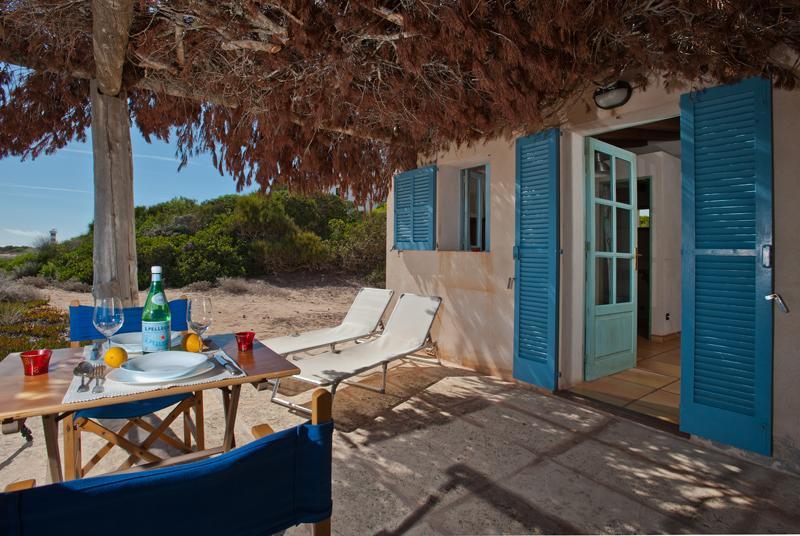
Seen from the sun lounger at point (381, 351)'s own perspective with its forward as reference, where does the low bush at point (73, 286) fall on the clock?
The low bush is roughly at 3 o'clock from the sun lounger.

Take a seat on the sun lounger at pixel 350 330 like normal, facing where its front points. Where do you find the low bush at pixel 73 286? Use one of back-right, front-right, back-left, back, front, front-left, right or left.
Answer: right

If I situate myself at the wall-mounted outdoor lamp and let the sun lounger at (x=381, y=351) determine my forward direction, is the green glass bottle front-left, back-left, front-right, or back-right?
front-left

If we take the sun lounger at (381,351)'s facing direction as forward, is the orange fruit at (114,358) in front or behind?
in front

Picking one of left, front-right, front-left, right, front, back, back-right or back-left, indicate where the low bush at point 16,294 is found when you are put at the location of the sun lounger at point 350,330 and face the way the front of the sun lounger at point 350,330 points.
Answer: right

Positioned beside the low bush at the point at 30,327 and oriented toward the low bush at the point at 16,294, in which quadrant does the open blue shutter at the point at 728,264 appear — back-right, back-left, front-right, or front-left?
back-right

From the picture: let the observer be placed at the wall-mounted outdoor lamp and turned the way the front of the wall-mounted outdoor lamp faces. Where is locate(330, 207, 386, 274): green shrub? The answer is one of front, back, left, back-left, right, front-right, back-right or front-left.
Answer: right

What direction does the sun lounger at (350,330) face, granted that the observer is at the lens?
facing the viewer and to the left of the viewer

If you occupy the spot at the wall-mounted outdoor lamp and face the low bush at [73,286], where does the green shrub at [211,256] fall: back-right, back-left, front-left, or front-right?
front-right

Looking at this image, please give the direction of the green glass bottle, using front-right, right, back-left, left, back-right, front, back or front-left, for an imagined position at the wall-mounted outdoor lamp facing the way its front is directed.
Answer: front

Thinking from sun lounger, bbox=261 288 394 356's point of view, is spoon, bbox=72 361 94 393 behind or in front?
in front

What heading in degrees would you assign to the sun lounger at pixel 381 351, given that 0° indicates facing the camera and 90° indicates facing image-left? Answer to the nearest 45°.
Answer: approximately 45°

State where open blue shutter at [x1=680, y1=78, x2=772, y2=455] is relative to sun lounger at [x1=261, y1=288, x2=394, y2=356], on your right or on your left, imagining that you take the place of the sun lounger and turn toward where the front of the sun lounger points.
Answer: on your left

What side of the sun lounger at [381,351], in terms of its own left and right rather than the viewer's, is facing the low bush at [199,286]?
right

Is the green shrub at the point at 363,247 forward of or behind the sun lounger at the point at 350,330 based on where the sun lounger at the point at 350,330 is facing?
behind

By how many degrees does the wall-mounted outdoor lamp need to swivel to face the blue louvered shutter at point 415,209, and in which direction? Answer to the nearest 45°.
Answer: approximately 90° to its right

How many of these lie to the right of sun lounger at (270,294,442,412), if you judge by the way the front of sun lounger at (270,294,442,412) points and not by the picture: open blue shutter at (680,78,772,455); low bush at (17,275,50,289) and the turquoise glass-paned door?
1

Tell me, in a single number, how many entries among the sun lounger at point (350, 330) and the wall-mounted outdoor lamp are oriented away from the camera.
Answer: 0
